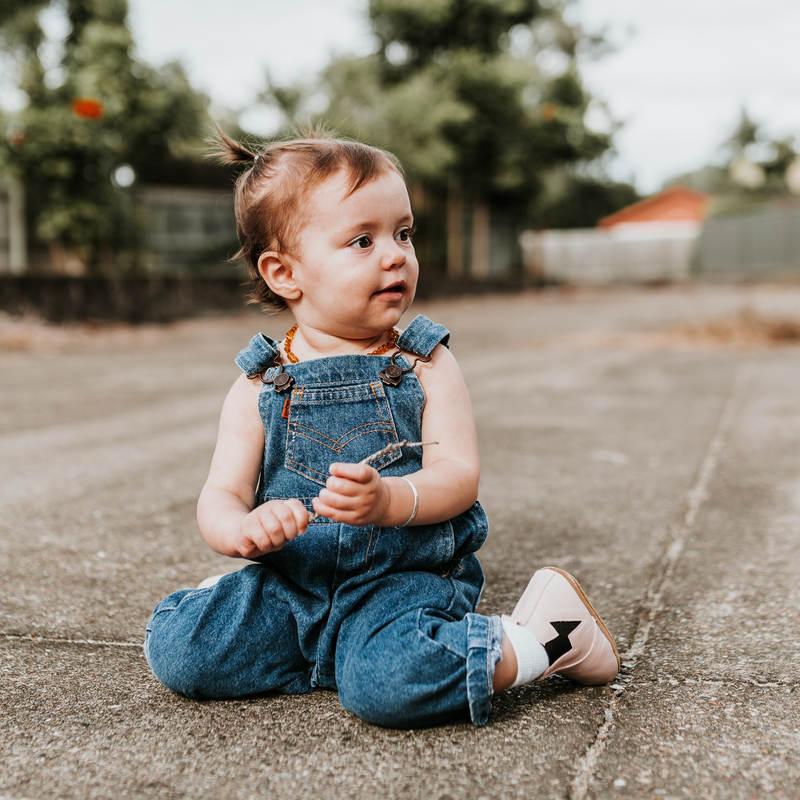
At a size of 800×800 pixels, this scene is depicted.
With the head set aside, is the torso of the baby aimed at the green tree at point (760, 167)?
no

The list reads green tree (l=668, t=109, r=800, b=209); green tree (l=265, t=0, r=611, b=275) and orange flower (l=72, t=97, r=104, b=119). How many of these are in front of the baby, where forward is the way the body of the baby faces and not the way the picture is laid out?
0

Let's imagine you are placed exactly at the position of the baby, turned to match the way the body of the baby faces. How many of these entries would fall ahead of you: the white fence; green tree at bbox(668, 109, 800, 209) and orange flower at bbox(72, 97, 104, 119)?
0

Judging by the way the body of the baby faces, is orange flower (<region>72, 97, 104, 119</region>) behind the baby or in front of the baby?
behind

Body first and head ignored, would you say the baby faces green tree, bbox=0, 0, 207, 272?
no

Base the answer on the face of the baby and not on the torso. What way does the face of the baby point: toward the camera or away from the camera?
toward the camera

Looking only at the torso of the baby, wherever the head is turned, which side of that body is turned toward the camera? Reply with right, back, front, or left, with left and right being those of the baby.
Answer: front

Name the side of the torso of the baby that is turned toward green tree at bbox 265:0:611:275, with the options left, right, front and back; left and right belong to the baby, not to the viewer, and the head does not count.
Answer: back

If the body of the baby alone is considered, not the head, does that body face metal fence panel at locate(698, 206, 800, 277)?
no
